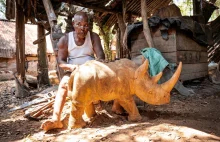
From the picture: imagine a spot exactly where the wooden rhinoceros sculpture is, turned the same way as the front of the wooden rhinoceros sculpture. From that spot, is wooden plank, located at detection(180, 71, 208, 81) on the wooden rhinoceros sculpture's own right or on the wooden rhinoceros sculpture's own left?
on the wooden rhinoceros sculpture's own left

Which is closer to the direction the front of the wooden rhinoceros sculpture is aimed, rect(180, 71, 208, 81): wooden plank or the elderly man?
the wooden plank

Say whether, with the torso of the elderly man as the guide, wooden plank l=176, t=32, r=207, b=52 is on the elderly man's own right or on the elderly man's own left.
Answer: on the elderly man's own left

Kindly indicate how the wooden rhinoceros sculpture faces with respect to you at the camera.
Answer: facing to the right of the viewer

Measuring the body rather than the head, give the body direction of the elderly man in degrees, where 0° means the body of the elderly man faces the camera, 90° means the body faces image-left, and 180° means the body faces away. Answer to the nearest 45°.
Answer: approximately 0°

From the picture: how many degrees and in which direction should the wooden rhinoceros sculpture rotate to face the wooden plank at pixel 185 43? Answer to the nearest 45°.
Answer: approximately 45° to its left

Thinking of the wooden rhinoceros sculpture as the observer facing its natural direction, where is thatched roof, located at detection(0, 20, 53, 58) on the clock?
The thatched roof is roughly at 8 o'clock from the wooden rhinoceros sculpture.

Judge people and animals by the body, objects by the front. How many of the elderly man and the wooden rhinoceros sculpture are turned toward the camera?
1

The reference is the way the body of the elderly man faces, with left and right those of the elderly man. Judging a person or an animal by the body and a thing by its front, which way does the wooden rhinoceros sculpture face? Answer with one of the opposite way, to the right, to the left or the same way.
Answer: to the left

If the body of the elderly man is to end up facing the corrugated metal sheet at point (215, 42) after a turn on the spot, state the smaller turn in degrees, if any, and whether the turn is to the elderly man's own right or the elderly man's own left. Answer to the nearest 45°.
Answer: approximately 135° to the elderly man's own left

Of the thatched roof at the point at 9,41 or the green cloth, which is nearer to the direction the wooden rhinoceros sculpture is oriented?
the green cloth

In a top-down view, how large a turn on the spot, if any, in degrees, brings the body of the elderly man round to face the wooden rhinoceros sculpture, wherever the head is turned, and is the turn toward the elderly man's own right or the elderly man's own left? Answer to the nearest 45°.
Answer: approximately 45° to the elderly man's own left
